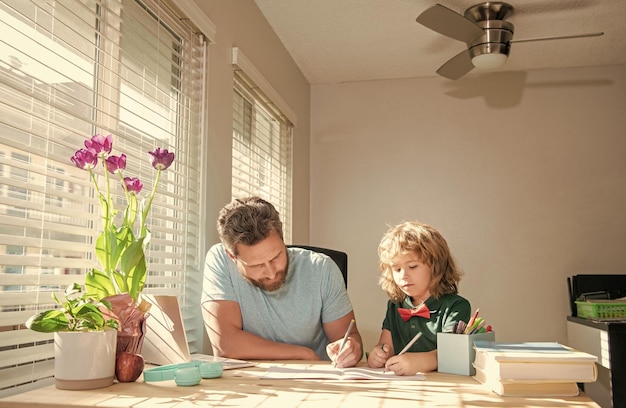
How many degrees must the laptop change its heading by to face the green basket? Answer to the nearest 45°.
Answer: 0° — it already faces it

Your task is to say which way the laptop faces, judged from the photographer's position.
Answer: facing away from the viewer and to the right of the viewer

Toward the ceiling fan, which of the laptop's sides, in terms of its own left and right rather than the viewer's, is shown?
front
